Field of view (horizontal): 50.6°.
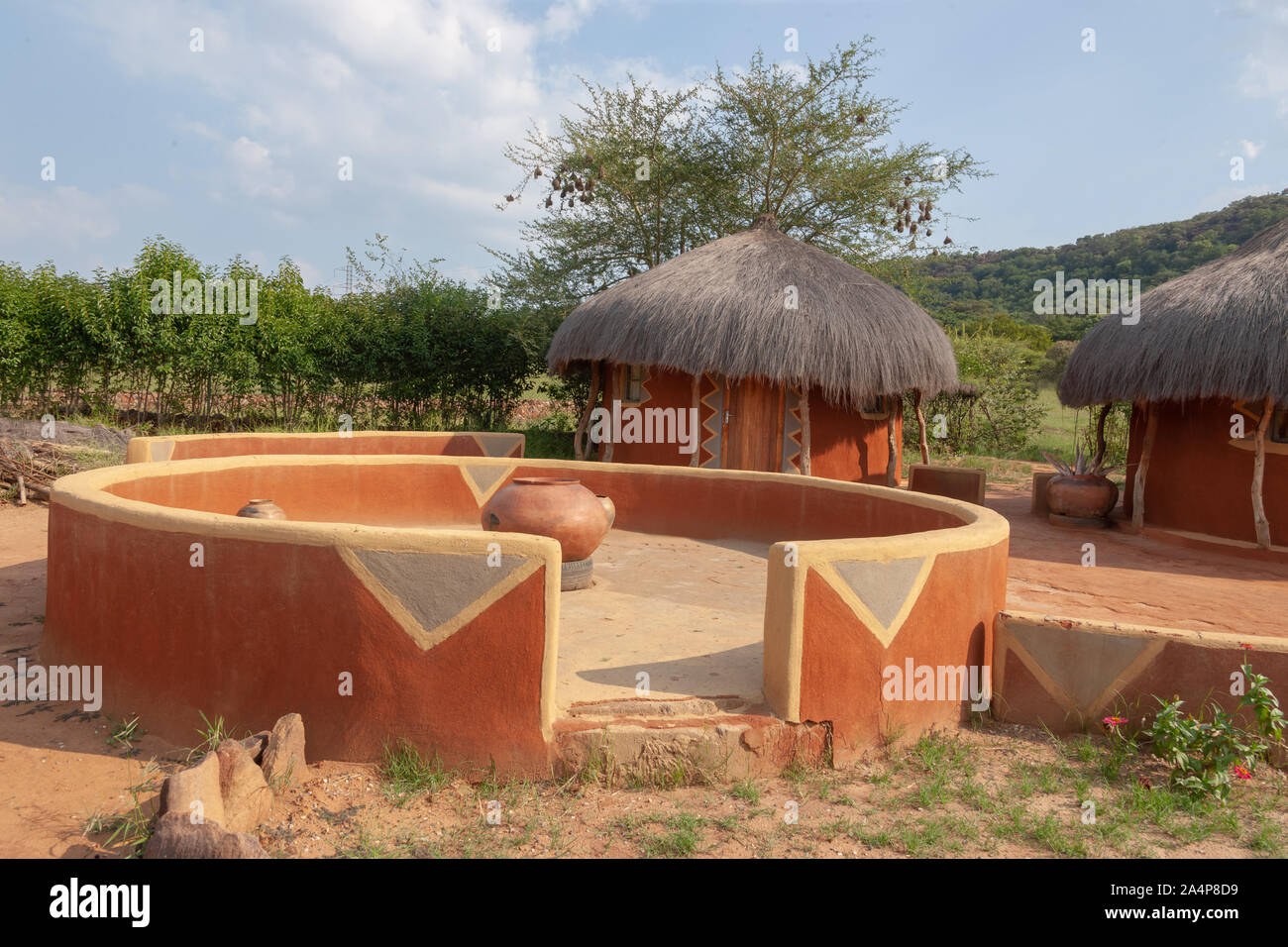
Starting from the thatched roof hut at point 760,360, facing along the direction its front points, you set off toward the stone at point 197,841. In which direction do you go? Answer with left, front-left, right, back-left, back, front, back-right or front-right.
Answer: front

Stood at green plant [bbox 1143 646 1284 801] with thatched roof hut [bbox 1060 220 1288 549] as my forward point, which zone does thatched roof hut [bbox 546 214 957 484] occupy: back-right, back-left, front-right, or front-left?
front-left

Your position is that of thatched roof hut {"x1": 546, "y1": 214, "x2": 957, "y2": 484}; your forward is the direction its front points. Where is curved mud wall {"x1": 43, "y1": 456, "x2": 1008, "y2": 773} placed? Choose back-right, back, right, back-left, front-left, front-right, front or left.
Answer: front

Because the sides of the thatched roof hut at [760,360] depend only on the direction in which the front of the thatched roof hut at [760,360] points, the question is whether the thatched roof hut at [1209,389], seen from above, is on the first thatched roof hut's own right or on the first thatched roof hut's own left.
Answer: on the first thatched roof hut's own left

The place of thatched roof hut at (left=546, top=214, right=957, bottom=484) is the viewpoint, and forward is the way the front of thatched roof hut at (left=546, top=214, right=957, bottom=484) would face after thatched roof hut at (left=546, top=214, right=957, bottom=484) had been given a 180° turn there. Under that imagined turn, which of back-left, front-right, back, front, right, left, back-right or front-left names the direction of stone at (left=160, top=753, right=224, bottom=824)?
back

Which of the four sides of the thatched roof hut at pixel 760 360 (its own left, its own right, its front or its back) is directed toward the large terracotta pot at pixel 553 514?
front

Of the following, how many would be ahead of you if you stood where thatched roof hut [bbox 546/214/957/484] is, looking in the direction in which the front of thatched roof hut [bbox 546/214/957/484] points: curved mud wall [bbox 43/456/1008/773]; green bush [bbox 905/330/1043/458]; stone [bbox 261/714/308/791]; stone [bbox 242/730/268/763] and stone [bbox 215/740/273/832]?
4

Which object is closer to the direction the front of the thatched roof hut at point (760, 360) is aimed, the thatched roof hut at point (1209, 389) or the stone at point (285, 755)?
the stone

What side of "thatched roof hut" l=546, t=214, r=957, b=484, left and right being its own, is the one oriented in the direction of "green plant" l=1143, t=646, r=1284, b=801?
front

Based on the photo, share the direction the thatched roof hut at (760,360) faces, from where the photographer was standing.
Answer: facing the viewer

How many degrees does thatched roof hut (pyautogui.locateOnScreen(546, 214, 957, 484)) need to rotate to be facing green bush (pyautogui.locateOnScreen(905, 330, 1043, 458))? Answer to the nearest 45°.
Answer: approximately 135° to its left

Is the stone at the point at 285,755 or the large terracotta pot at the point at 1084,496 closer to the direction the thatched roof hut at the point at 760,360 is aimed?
the stone

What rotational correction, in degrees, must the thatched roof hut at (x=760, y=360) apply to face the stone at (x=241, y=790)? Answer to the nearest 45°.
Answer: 0° — it already faces it

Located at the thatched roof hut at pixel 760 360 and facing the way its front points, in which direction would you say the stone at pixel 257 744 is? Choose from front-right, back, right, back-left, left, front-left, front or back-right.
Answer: front
